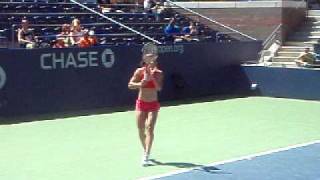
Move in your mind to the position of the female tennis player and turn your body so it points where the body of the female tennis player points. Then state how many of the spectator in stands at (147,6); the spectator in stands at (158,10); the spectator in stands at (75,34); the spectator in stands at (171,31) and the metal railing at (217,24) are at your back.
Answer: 5

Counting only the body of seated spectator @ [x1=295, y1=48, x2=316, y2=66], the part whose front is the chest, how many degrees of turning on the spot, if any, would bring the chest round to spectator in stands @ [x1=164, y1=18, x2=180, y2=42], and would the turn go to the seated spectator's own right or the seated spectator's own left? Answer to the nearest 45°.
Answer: approximately 45° to the seated spectator's own right

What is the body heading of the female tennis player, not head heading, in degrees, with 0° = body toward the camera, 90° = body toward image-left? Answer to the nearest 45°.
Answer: approximately 0°

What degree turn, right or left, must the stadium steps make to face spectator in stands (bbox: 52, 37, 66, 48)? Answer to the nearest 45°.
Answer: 0° — it already faces them

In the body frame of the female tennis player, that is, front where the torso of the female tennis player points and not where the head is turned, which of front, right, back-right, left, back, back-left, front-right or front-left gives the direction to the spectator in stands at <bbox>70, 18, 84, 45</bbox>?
back

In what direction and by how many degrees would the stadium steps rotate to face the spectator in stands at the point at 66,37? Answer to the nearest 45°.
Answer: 0° — it already faces them

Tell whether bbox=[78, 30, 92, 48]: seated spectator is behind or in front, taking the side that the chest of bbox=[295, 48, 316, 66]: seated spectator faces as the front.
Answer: in front

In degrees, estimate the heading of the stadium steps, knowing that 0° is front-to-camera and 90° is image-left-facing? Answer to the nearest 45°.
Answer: approximately 45°

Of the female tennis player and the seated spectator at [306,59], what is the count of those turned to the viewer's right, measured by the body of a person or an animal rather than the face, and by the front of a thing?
0

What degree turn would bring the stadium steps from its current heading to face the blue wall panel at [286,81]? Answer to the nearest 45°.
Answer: approximately 45° to its left

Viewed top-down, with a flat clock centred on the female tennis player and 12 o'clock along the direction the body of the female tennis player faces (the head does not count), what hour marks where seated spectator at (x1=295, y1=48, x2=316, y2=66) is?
The seated spectator is roughly at 7 o'clock from the female tennis player.

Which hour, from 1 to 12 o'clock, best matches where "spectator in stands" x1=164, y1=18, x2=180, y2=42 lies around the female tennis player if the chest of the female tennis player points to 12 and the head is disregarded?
The spectator in stands is roughly at 6 o'clock from the female tennis player.

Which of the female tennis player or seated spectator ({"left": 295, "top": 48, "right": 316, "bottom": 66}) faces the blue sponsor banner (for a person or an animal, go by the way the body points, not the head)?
the seated spectator

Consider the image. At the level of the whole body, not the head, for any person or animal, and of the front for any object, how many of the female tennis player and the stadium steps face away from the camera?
0
